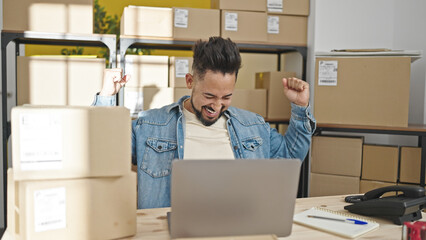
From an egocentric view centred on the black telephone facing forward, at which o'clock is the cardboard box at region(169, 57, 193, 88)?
The cardboard box is roughly at 12 o'clock from the black telephone.

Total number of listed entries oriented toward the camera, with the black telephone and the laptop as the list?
0

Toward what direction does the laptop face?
away from the camera

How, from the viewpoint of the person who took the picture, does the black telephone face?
facing away from the viewer and to the left of the viewer
